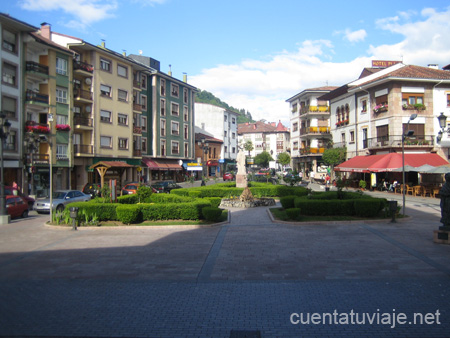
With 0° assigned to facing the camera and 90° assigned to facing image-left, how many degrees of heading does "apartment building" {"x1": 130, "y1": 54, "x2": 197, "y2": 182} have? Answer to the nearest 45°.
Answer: approximately 315°

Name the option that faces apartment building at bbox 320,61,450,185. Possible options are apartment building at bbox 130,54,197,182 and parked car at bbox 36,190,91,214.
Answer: apartment building at bbox 130,54,197,182

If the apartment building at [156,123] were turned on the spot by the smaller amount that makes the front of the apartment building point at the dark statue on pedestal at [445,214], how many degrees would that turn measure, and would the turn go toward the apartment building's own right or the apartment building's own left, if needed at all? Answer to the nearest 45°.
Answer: approximately 45° to the apartment building's own right

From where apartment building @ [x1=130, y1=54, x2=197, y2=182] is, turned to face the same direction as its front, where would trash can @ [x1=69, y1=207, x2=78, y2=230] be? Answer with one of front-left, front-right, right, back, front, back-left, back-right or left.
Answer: front-right

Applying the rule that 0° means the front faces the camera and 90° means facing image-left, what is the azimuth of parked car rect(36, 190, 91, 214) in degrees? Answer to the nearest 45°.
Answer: approximately 45°

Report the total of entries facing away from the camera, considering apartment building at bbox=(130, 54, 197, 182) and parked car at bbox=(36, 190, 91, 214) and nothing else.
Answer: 0

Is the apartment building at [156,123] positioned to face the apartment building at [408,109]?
yes

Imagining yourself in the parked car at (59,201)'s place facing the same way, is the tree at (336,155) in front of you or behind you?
behind

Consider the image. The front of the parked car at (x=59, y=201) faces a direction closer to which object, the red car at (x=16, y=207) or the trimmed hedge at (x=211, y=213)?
the red car

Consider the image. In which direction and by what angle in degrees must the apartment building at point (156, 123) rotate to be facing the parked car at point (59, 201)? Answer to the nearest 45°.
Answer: approximately 45° to its right

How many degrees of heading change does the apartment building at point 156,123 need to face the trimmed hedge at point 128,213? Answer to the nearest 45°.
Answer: approximately 45° to its right
